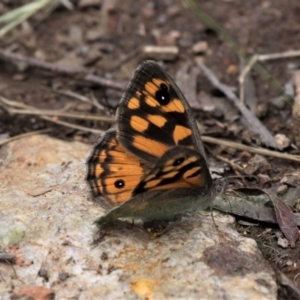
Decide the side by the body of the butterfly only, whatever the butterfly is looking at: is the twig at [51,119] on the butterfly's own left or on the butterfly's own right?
on the butterfly's own left

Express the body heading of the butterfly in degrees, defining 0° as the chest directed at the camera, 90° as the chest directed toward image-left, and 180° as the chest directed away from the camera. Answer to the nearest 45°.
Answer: approximately 270°

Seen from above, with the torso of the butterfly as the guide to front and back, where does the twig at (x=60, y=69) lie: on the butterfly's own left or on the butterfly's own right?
on the butterfly's own left

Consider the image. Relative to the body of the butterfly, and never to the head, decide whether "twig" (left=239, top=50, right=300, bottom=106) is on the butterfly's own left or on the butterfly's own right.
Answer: on the butterfly's own left

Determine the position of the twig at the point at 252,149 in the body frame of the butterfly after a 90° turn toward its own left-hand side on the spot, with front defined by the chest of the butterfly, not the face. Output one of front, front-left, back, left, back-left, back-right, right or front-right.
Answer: front-right

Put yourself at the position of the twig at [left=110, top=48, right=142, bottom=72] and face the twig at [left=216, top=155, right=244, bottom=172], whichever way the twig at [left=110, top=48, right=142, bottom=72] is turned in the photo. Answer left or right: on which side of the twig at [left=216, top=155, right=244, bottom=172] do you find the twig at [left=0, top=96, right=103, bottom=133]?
right

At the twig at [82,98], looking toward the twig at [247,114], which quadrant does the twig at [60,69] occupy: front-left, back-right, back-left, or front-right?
back-left

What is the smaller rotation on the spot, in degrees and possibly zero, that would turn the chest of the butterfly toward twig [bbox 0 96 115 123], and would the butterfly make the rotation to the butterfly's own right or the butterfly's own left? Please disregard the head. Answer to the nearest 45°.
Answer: approximately 135° to the butterfly's own left

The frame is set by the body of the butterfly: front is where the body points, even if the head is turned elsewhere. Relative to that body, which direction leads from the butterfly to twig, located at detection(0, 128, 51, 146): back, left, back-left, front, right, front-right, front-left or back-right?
back-left

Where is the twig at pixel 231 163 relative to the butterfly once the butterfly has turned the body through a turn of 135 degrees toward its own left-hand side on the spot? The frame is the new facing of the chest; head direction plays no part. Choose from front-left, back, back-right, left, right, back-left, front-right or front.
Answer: right
